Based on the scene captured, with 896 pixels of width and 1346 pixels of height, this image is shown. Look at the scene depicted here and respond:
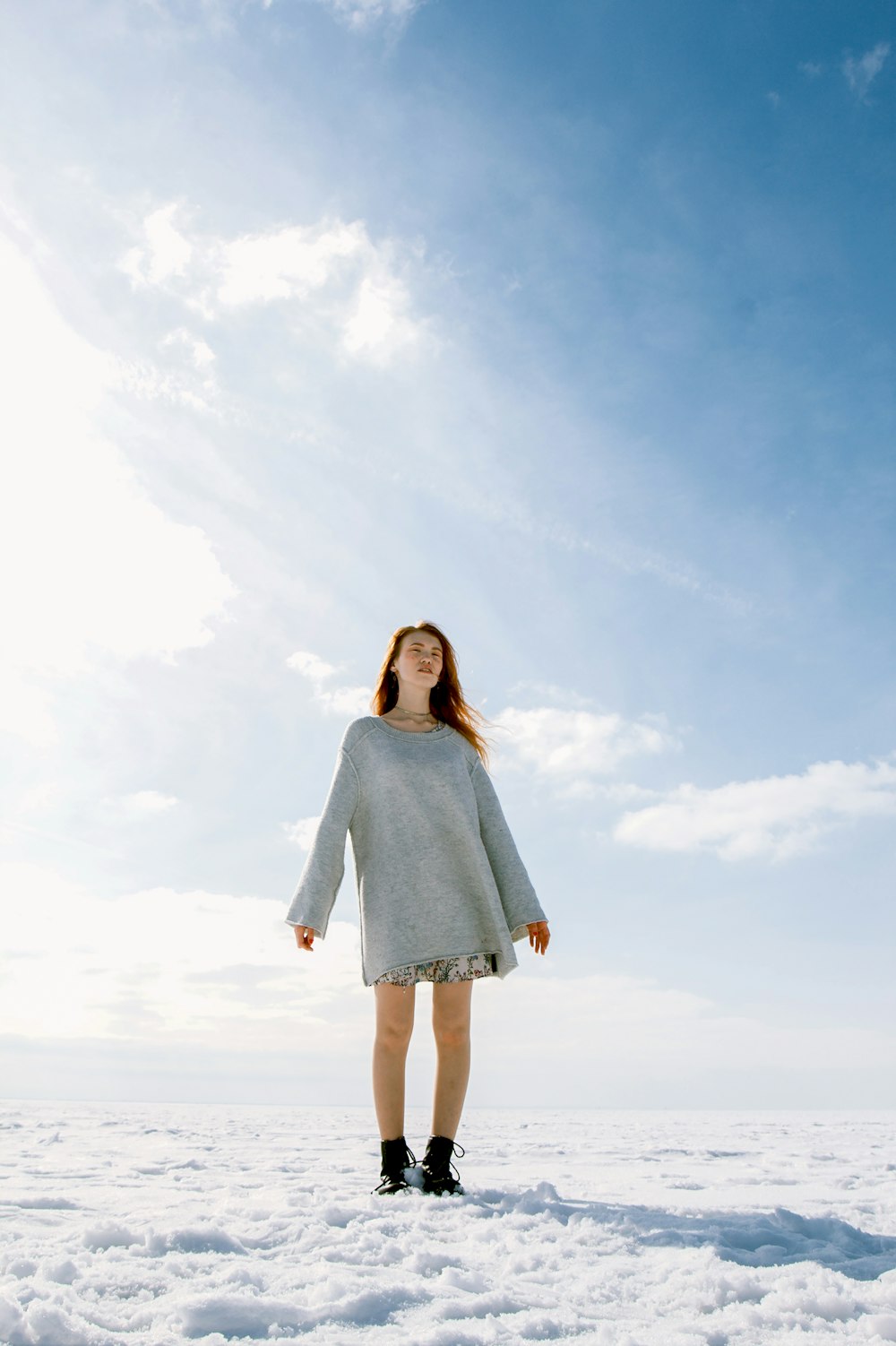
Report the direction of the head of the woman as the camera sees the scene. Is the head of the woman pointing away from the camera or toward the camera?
toward the camera

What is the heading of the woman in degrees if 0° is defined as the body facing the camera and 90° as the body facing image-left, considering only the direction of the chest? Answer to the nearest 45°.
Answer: approximately 0°
